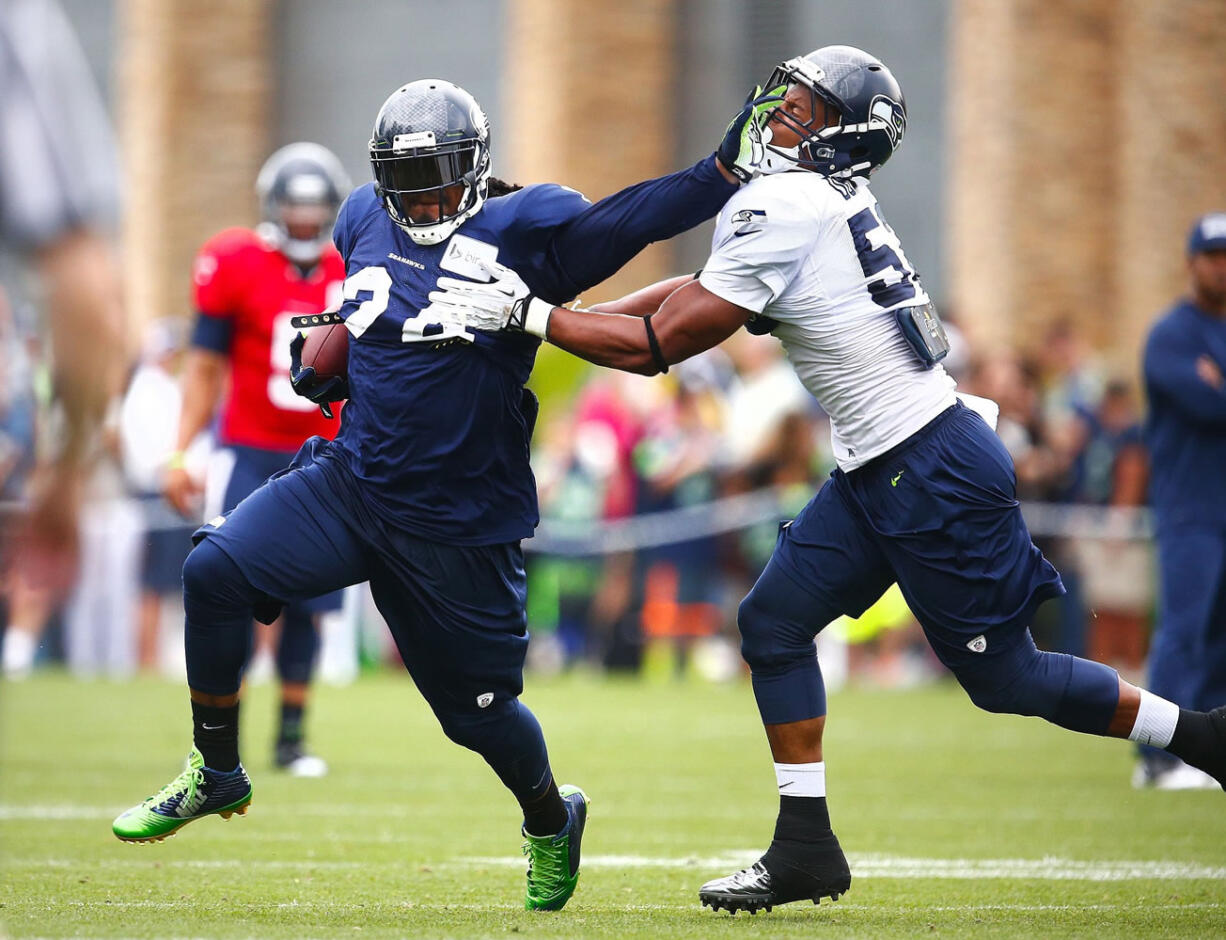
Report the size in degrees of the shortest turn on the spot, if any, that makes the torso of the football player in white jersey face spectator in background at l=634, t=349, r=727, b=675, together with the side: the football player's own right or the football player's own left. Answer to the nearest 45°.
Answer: approximately 90° to the football player's own right

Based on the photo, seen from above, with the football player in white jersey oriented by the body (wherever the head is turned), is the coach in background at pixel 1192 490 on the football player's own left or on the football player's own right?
on the football player's own right

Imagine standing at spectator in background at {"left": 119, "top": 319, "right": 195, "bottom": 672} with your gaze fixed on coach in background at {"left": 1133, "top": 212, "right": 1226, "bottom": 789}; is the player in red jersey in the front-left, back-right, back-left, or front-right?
front-right

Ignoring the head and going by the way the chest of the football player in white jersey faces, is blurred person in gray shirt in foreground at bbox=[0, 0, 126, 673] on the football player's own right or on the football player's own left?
on the football player's own left

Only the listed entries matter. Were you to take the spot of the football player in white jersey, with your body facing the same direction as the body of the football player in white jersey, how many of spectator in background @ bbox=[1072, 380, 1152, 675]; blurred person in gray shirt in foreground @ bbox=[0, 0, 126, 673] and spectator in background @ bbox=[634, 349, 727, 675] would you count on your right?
2

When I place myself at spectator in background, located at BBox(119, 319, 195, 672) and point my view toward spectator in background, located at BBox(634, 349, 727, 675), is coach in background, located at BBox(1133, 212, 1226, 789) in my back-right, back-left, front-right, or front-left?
front-right

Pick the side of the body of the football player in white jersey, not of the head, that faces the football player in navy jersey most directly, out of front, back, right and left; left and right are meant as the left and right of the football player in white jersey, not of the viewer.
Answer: front

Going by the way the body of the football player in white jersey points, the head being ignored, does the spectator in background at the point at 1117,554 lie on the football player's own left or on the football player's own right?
on the football player's own right

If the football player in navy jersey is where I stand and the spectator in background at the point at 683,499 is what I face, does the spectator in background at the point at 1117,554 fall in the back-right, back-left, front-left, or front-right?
front-right

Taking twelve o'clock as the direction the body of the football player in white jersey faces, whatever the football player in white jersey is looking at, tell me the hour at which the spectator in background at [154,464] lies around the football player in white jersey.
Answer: The spectator in background is roughly at 2 o'clock from the football player in white jersey.

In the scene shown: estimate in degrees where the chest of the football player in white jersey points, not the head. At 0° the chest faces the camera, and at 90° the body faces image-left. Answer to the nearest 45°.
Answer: approximately 90°

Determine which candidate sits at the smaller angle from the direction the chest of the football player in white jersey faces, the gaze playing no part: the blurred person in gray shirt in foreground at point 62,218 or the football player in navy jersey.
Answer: the football player in navy jersey

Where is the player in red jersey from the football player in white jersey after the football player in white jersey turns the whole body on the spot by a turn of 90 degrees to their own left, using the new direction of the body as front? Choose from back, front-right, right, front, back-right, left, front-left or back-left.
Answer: back-right

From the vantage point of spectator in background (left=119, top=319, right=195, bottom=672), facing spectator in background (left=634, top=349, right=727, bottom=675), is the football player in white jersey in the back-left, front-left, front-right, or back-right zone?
front-right
